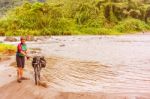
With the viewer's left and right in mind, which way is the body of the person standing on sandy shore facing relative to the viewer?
facing the viewer and to the right of the viewer
